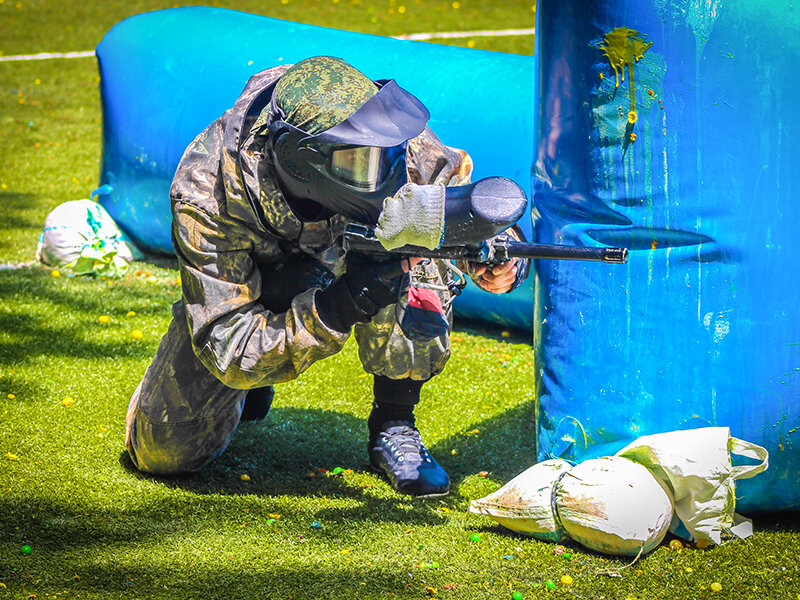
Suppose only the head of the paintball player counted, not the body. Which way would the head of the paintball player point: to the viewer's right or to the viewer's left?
to the viewer's right

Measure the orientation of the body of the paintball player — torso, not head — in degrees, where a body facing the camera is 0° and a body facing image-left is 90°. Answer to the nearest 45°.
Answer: approximately 315°

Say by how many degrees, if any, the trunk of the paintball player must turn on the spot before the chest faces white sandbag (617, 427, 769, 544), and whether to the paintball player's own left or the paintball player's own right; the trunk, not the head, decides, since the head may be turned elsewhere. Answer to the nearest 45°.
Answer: approximately 45° to the paintball player's own left

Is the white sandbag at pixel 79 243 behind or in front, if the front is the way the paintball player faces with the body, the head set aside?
behind

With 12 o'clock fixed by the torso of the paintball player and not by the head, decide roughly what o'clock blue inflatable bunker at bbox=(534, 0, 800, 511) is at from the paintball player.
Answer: The blue inflatable bunker is roughly at 11 o'clock from the paintball player.

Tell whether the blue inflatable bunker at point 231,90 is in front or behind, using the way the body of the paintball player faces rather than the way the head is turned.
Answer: behind

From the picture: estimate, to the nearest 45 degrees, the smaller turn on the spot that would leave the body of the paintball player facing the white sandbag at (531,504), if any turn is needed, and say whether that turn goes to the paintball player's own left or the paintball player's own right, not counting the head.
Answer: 0° — they already face it
